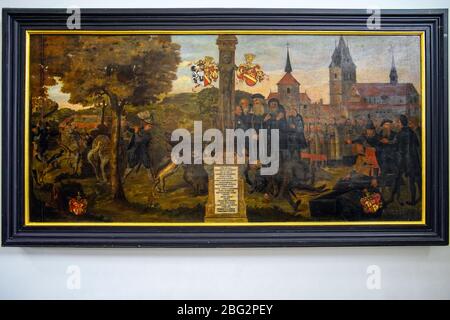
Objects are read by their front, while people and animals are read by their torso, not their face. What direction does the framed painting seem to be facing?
toward the camera
